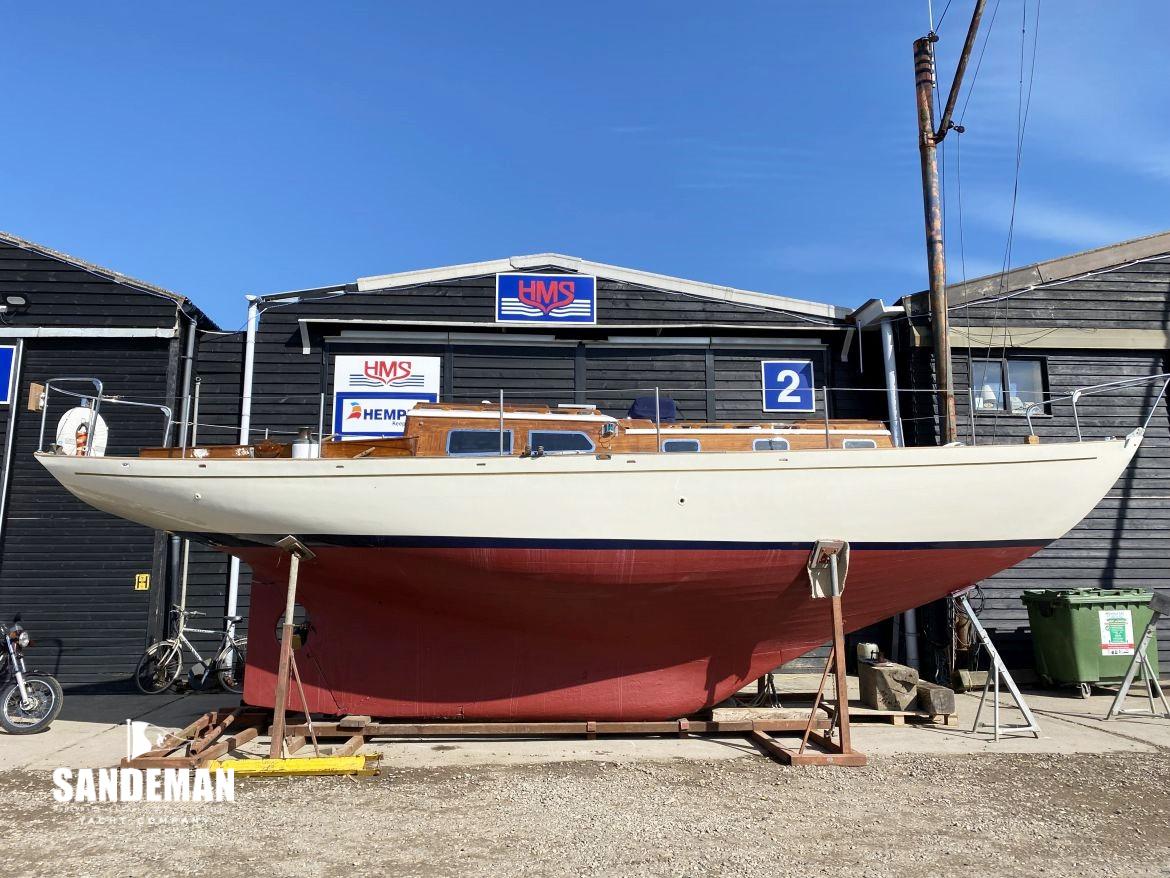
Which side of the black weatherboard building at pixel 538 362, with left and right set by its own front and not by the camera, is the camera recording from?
front

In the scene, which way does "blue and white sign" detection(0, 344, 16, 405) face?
toward the camera

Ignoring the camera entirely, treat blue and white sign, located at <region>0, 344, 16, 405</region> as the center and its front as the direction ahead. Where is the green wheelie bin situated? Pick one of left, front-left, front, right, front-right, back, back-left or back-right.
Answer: front-left

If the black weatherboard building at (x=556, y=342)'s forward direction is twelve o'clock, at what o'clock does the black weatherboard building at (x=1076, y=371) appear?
the black weatherboard building at (x=1076, y=371) is roughly at 9 o'clock from the black weatherboard building at (x=556, y=342).

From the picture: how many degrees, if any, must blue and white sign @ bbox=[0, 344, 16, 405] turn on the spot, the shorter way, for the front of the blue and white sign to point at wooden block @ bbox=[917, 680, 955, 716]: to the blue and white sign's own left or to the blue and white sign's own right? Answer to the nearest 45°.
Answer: approximately 45° to the blue and white sign's own left

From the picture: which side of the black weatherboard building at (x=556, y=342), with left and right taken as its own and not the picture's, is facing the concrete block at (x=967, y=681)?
left

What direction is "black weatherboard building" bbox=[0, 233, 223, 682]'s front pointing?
toward the camera

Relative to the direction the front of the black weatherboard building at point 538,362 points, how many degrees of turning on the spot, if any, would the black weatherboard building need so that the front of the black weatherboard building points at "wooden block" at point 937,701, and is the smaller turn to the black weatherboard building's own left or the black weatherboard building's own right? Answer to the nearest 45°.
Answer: approximately 45° to the black weatherboard building's own left

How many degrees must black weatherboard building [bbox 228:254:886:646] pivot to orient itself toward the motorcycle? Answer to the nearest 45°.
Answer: approximately 45° to its right
